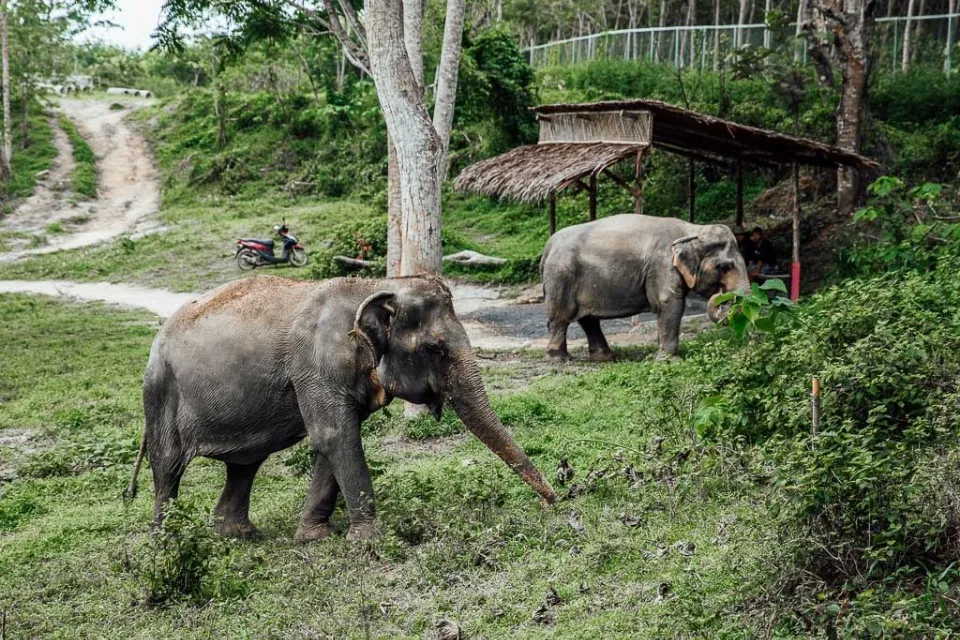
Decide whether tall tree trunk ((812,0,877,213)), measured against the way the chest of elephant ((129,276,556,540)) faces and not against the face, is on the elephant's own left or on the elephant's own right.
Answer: on the elephant's own left

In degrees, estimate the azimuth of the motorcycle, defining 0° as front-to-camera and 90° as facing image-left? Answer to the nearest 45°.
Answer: approximately 270°

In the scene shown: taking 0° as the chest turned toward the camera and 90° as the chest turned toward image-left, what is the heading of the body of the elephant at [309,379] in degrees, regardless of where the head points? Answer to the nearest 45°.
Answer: approximately 270°

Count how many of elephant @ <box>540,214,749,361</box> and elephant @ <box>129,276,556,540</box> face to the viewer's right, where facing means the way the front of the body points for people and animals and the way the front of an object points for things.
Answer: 2

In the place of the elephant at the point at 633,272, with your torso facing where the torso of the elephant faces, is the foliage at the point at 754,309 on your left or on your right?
on your right

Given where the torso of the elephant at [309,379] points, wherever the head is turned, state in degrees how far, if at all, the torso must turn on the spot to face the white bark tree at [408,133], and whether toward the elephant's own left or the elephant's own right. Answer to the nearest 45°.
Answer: approximately 90° to the elephant's own left

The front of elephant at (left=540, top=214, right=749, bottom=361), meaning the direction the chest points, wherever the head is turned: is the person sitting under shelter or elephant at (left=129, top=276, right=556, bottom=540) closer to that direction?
the person sitting under shelter

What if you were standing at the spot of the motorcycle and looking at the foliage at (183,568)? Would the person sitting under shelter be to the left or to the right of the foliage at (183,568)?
left

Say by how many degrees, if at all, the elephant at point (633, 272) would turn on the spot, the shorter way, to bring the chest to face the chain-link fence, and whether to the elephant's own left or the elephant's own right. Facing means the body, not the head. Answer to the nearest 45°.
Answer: approximately 90° to the elephant's own left

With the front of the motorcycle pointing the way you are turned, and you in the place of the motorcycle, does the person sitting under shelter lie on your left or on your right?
on your right

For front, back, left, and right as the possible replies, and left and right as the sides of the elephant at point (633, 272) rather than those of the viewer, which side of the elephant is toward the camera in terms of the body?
right
